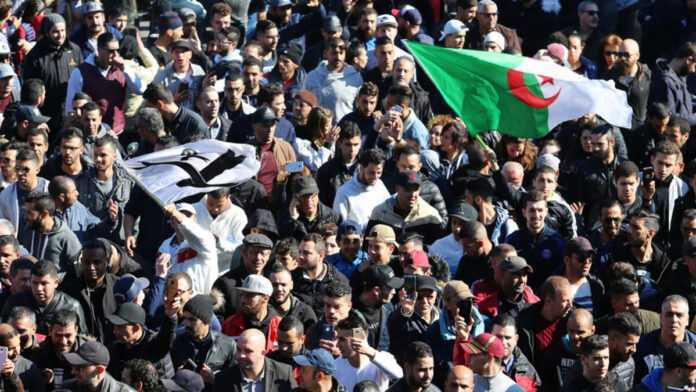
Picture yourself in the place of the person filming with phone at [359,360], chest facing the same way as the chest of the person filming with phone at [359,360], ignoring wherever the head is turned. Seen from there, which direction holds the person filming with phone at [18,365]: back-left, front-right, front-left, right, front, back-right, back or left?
right

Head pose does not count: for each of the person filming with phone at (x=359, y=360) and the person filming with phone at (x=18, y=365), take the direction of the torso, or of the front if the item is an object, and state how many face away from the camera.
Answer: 0

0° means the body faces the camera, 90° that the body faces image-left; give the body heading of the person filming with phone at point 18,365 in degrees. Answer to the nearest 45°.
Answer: approximately 45°

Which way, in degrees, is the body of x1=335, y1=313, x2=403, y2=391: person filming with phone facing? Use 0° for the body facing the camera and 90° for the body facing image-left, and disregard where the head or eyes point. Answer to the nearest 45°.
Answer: approximately 0°
